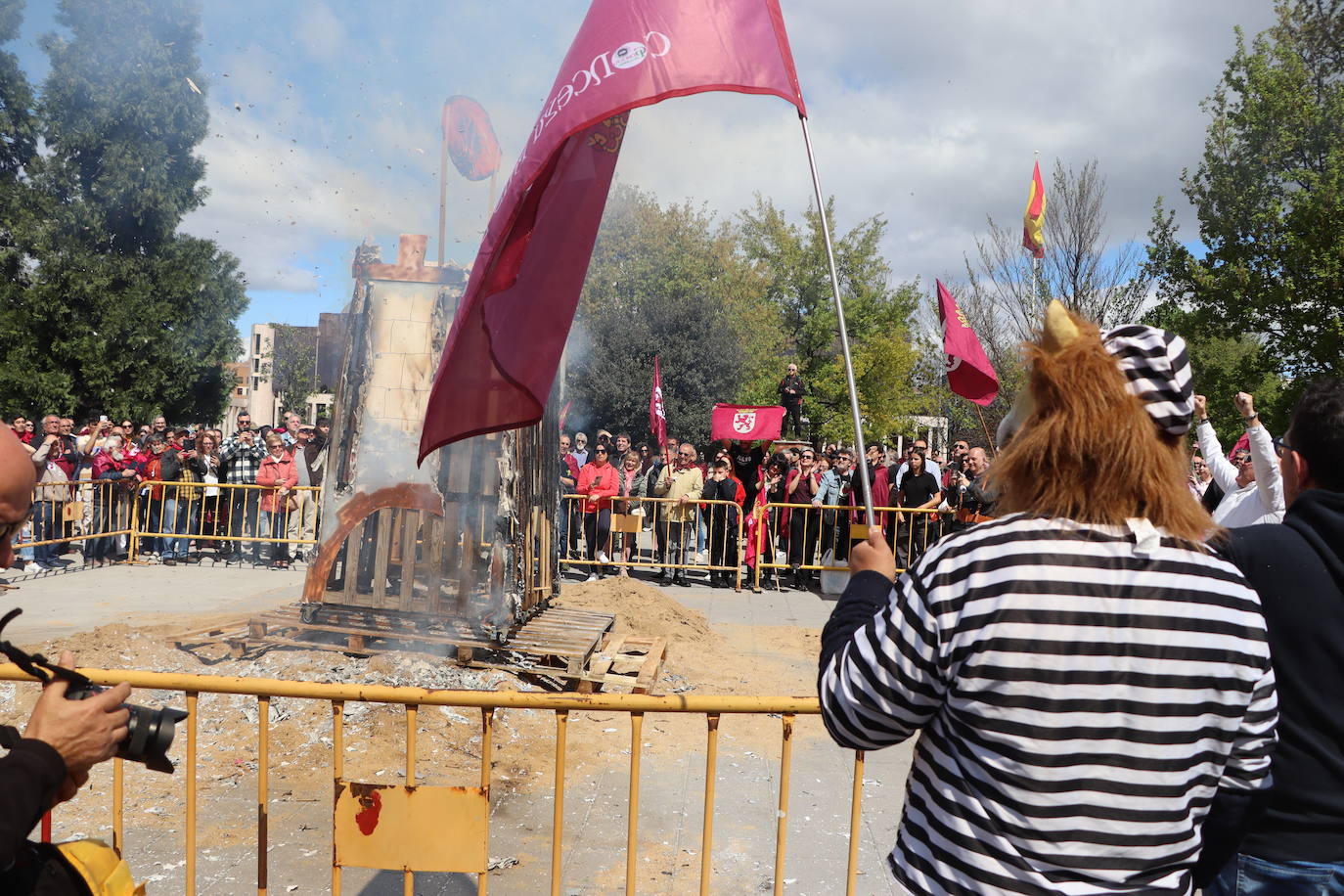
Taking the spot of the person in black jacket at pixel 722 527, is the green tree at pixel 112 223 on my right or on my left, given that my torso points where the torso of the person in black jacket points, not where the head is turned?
on my right

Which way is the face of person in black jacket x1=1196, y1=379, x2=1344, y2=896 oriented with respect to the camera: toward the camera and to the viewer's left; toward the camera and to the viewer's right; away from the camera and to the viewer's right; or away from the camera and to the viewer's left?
away from the camera and to the viewer's left

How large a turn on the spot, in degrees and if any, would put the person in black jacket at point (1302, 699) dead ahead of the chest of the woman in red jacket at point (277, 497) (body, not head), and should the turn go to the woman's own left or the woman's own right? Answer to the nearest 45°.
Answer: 0° — they already face them

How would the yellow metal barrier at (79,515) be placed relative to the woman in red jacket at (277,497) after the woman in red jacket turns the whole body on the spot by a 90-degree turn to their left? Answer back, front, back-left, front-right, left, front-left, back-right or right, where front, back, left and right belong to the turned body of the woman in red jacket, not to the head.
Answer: back

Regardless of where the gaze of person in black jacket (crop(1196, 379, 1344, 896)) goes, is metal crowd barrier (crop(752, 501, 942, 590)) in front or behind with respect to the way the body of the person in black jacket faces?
in front

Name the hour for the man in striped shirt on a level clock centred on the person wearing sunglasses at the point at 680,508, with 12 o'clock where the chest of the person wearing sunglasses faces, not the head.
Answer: The man in striped shirt is roughly at 12 o'clock from the person wearing sunglasses.

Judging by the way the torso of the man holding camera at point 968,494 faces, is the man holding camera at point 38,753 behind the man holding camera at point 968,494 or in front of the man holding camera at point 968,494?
in front
